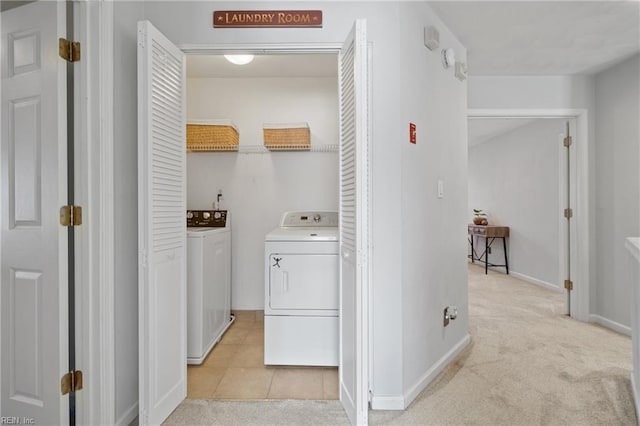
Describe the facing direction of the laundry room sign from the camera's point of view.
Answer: facing the viewer

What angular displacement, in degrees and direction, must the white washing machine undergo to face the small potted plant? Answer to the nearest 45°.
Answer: approximately 135° to its left

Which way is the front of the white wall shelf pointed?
toward the camera

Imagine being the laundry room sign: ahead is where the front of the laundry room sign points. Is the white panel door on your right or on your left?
on your right

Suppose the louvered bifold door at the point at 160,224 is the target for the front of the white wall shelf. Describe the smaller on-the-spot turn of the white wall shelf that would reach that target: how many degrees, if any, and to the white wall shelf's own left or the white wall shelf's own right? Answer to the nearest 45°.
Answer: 0° — it already faces it

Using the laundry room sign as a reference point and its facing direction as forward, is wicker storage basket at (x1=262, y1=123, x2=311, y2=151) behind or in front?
behind

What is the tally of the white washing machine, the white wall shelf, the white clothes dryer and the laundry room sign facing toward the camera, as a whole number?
4
